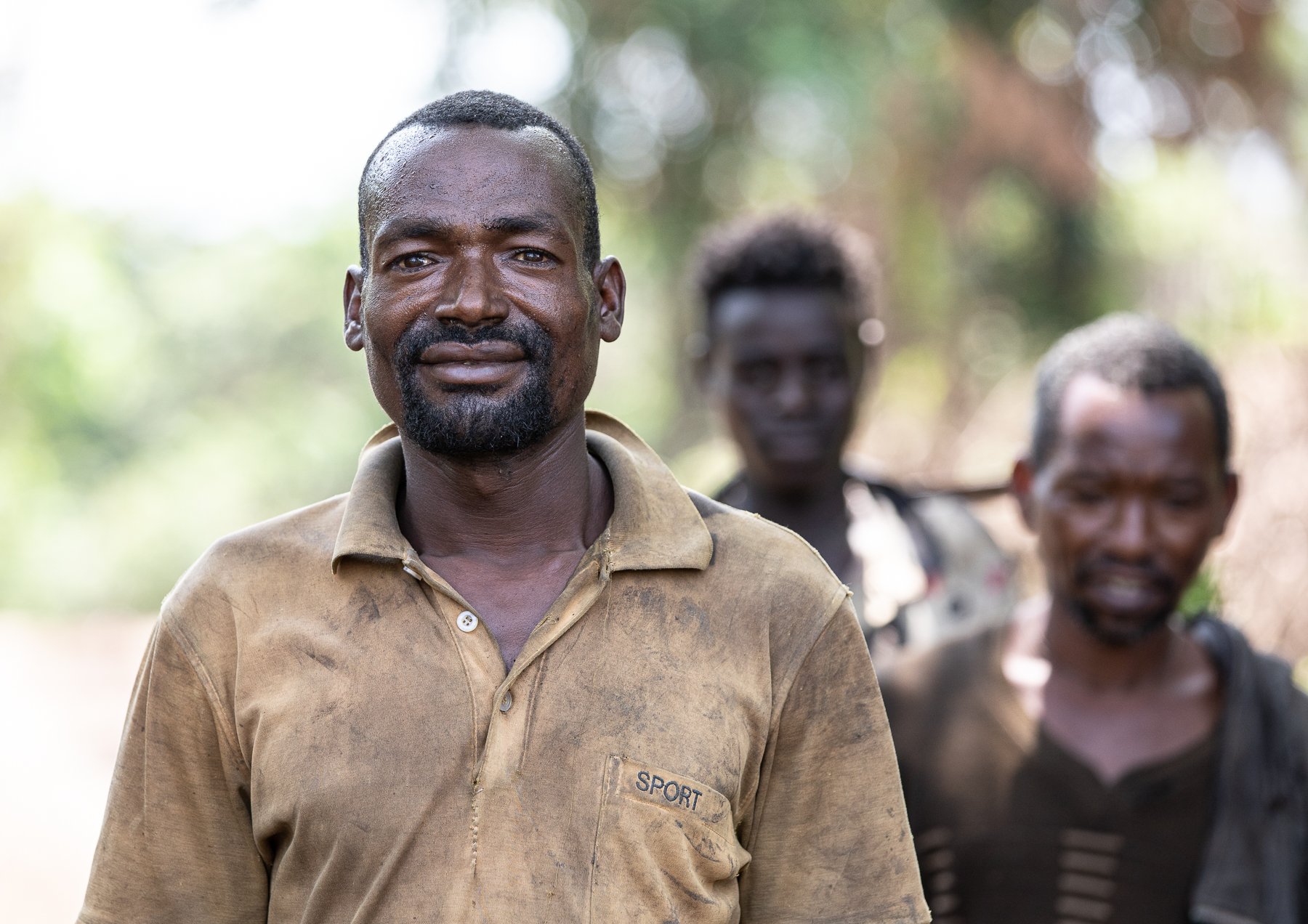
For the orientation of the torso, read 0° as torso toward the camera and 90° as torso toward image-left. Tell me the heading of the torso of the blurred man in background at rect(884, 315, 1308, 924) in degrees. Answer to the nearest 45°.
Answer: approximately 0°

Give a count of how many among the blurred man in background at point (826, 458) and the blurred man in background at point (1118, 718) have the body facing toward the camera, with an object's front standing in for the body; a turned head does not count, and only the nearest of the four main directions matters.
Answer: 2

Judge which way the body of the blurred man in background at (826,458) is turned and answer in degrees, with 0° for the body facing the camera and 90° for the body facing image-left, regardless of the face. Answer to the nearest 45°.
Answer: approximately 0°

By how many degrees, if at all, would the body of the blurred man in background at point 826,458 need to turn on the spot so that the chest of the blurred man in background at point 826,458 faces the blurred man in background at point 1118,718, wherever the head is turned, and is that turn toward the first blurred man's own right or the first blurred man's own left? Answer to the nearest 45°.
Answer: approximately 45° to the first blurred man's own left

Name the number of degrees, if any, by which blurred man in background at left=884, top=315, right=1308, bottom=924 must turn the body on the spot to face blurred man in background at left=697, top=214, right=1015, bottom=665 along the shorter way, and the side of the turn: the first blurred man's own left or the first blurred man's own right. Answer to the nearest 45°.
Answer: approximately 135° to the first blurred man's own right
